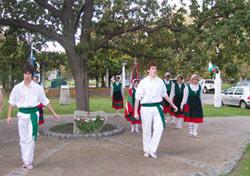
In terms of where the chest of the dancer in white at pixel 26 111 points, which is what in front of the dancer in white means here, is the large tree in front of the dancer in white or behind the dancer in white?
behind

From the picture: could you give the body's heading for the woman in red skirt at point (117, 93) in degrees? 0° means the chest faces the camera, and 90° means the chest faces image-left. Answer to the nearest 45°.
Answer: approximately 0°

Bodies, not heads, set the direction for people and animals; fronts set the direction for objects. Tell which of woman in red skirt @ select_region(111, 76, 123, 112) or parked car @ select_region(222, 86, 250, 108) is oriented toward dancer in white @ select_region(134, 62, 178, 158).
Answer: the woman in red skirt

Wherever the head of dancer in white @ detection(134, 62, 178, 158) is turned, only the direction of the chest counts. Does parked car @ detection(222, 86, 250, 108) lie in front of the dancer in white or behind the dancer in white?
behind
